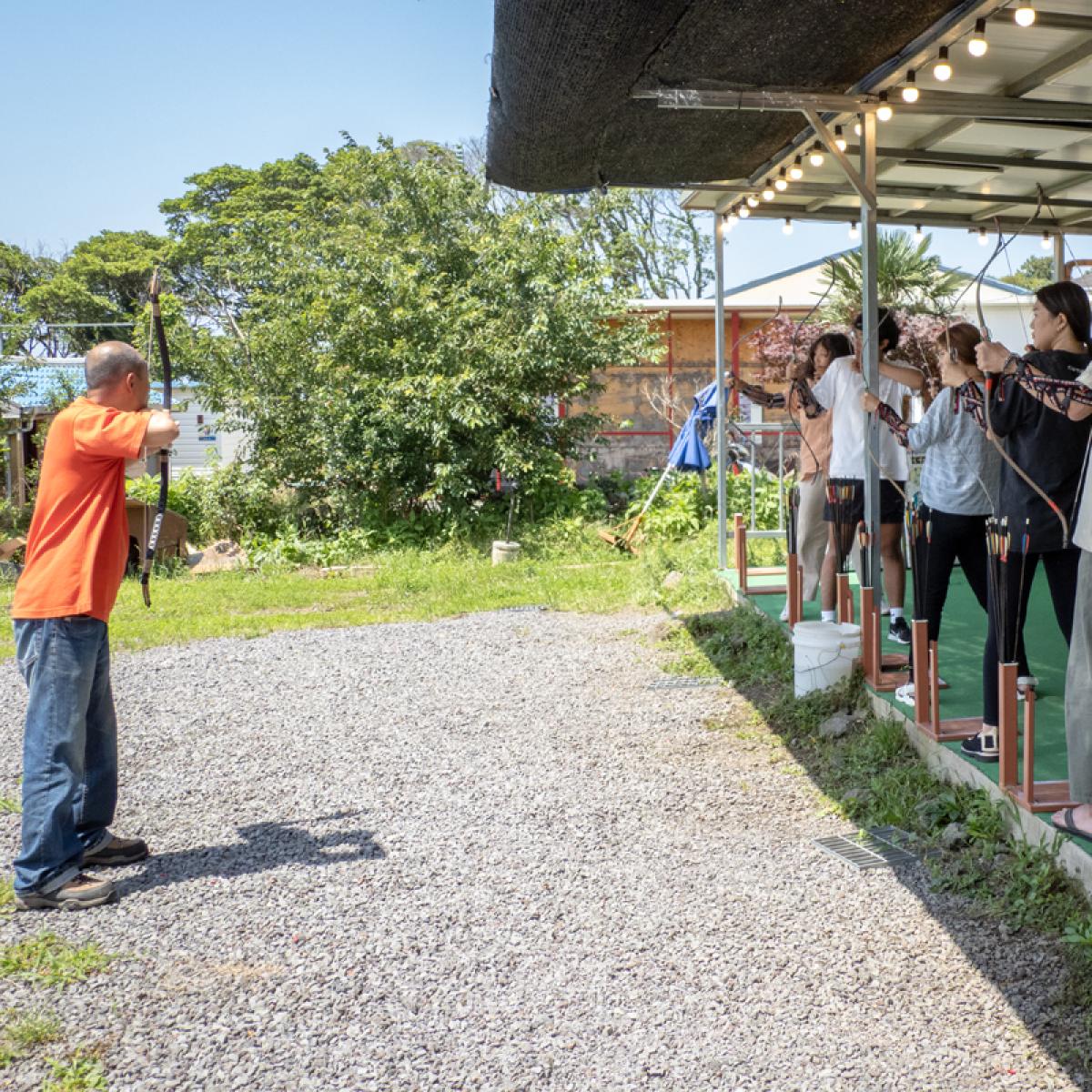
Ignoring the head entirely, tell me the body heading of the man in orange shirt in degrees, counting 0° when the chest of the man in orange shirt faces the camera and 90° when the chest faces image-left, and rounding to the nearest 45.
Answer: approximately 270°

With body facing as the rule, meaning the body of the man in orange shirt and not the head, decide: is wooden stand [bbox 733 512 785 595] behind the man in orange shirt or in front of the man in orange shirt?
in front

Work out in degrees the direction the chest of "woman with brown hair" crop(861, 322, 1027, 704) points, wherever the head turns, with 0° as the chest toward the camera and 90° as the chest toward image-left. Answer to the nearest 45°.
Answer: approximately 135°

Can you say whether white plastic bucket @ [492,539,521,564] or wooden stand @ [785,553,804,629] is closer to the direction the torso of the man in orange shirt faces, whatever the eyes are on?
the wooden stand

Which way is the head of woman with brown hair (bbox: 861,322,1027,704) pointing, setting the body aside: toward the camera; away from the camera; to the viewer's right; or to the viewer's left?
to the viewer's left

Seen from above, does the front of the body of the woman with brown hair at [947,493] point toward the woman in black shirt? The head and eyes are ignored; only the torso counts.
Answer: no

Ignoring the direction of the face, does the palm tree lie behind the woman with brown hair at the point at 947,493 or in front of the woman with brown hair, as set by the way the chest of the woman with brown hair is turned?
in front

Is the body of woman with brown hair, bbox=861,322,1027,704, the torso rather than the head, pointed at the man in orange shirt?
no

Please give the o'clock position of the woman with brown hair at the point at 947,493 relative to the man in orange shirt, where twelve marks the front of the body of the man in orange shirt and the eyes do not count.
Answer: The woman with brown hair is roughly at 12 o'clock from the man in orange shirt.

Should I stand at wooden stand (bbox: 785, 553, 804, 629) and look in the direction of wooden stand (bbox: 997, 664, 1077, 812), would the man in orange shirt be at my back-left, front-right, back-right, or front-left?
front-right

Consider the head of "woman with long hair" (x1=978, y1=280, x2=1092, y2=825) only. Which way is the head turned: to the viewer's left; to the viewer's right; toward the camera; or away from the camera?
to the viewer's left
